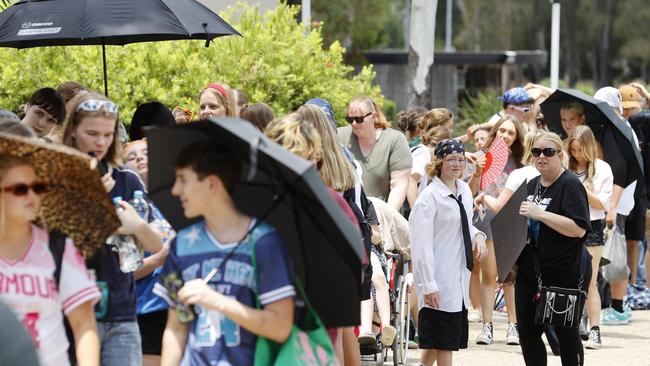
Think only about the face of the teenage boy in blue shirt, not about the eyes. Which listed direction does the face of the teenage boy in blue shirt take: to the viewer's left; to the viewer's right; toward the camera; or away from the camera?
to the viewer's left

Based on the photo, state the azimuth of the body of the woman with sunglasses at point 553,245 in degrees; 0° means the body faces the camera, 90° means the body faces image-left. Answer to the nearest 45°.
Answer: approximately 45°

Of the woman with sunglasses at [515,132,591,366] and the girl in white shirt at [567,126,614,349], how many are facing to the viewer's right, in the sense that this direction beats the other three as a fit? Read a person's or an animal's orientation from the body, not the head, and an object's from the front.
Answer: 0

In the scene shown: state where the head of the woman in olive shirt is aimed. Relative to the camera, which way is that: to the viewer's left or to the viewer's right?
to the viewer's left

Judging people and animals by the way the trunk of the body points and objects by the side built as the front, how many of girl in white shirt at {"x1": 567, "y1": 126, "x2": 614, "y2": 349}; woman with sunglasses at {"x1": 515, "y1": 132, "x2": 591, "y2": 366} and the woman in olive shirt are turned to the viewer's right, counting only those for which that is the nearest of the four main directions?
0

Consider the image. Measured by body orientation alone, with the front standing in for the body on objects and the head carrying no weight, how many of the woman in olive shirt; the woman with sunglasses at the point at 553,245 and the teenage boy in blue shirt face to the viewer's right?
0

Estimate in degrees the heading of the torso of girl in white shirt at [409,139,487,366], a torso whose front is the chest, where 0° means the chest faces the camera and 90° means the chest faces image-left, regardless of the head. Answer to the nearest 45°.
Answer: approximately 315°

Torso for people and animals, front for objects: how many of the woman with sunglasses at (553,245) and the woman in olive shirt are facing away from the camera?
0

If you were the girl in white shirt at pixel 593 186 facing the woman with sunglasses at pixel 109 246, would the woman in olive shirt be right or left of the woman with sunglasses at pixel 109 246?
right

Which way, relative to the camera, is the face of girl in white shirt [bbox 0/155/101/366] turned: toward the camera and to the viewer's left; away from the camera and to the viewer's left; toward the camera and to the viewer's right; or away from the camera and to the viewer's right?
toward the camera and to the viewer's right

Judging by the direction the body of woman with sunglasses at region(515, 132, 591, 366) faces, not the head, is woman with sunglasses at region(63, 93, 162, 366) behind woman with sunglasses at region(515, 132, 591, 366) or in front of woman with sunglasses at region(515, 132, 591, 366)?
in front

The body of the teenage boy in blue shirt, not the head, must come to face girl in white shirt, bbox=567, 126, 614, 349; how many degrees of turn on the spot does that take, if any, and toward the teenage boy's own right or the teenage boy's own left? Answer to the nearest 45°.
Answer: approximately 180°

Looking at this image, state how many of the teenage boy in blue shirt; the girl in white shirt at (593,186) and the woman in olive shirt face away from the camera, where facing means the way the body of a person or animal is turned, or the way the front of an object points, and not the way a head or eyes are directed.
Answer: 0

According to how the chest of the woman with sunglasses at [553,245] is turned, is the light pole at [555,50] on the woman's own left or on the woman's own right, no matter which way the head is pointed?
on the woman's own right

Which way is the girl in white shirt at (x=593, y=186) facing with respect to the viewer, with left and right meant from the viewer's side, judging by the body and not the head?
facing the viewer and to the left of the viewer

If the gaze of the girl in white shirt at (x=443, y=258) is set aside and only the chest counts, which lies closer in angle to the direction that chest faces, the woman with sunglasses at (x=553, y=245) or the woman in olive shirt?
the woman with sunglasses
